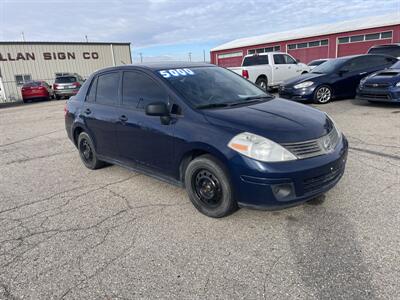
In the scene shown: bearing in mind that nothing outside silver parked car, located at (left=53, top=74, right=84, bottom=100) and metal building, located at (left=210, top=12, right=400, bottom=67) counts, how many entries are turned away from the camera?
1

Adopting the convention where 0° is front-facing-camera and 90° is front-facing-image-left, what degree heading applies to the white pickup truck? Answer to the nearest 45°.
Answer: approximately 225°

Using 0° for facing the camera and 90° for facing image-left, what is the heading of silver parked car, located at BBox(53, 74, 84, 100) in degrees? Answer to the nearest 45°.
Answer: approximately 180°

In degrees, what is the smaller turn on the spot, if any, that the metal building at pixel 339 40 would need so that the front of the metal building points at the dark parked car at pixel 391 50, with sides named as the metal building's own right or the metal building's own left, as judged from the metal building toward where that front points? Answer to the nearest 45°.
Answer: approximately 45° to the metal building's own left

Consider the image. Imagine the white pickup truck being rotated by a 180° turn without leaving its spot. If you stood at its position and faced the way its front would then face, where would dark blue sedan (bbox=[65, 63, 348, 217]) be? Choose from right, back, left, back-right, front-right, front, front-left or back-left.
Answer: front-left

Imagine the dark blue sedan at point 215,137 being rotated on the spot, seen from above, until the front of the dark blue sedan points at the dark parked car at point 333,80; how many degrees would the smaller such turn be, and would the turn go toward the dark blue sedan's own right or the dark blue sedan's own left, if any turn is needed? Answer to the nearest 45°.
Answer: approximately 90° to the dark blue sedan's own left

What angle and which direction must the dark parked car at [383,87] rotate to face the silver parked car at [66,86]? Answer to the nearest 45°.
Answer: approximately 45° to its right

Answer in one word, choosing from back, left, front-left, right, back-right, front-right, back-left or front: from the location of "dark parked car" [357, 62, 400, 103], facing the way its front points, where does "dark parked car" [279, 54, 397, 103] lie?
right

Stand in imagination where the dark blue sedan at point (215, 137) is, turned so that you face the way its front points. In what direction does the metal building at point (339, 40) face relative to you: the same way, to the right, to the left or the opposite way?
to the right

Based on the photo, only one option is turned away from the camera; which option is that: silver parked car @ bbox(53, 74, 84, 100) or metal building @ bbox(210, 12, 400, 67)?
the silver parked car
